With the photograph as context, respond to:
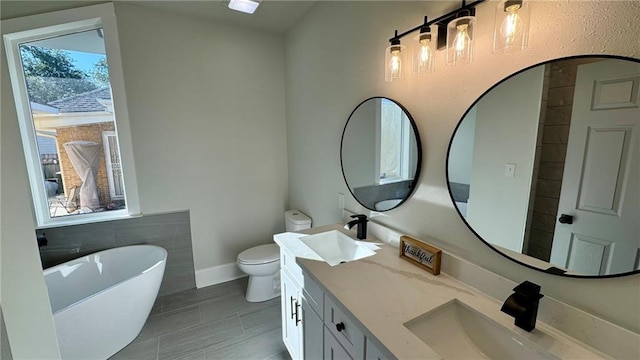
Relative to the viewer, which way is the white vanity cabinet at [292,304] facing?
to the viewer's left

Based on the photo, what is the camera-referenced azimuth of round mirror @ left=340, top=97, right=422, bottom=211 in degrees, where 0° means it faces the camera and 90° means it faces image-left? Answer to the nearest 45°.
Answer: approximately 45°

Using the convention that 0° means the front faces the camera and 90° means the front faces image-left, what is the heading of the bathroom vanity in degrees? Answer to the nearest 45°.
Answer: approximately 45°

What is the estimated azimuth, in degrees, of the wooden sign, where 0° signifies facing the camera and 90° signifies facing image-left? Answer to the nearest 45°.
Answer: approximately 45°

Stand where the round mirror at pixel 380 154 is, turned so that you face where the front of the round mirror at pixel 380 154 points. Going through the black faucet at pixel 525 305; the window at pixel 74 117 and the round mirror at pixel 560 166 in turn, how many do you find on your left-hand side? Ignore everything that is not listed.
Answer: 2
